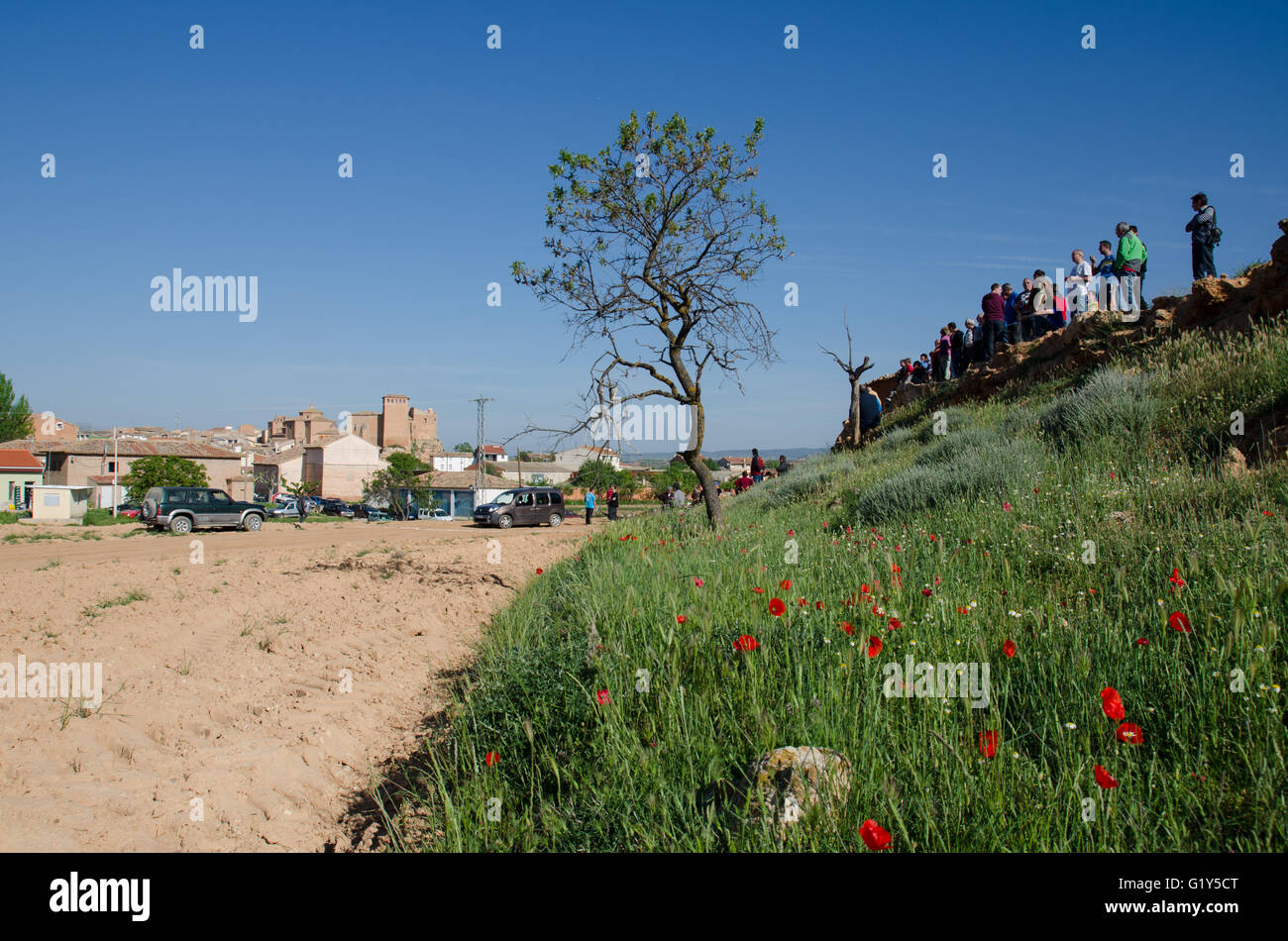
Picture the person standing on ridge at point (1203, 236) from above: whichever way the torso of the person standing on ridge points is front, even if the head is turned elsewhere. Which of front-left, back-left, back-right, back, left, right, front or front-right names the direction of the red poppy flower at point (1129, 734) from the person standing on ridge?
left

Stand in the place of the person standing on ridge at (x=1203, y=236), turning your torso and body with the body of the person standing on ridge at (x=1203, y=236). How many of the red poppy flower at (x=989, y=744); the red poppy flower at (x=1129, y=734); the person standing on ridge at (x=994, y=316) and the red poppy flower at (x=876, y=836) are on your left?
3

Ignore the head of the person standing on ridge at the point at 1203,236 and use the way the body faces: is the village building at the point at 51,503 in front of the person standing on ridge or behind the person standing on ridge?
in front

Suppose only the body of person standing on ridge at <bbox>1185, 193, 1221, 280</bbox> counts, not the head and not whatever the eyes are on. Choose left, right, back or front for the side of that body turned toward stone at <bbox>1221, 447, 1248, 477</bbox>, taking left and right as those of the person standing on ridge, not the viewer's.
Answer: left

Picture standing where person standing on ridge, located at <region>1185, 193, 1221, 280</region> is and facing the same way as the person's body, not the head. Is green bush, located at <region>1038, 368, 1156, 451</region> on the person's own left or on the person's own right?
on the person's own left

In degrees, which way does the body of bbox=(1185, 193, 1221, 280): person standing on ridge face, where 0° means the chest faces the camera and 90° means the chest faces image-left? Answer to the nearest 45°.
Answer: approximately 90°

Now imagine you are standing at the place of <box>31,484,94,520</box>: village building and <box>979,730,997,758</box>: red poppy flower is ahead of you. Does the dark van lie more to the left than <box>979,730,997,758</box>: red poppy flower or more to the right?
left

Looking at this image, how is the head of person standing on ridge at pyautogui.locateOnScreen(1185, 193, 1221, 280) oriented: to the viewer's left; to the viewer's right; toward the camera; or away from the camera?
to the viewer's left

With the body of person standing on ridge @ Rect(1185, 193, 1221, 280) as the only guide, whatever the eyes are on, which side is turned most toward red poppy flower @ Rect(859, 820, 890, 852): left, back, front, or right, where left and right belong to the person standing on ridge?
left

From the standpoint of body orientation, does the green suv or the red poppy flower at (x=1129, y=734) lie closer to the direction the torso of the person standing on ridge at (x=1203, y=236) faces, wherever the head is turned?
the green suv
